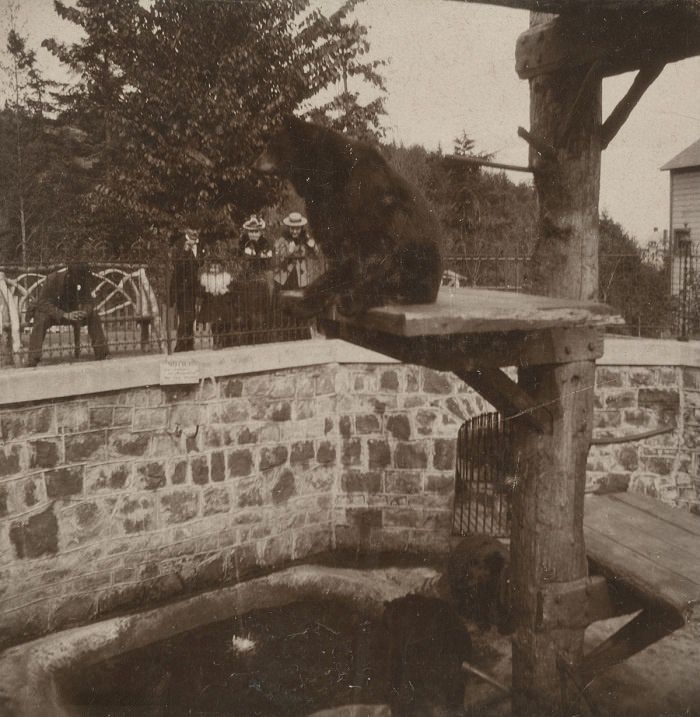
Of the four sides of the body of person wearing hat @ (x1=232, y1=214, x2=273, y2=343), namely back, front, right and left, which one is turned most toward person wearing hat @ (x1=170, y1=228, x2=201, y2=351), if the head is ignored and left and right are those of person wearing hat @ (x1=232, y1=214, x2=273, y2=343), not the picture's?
right

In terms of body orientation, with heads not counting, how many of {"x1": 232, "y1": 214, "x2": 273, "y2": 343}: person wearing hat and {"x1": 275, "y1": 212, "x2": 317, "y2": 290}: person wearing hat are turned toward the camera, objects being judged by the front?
2

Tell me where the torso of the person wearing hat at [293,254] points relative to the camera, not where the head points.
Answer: toward the camera

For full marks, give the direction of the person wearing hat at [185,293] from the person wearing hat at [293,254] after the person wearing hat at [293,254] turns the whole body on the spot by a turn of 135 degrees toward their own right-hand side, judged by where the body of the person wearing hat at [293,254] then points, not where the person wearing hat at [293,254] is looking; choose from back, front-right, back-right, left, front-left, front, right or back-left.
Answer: left

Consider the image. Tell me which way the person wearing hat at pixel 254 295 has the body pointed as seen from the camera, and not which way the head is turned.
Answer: toward the camera

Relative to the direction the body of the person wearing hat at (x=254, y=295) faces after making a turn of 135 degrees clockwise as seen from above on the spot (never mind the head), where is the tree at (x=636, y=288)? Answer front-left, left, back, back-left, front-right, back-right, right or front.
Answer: back-right

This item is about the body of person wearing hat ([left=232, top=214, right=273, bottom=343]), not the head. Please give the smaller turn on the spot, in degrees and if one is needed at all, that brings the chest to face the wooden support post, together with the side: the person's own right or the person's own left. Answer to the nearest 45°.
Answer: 0° — they already face it

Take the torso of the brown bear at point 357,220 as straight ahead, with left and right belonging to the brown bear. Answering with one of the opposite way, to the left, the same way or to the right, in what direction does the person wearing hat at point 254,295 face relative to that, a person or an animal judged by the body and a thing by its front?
to the left

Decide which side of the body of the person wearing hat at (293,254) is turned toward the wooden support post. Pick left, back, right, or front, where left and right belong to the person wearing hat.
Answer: front

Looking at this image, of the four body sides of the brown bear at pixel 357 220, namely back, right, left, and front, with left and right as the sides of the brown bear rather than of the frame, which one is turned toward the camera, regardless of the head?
left

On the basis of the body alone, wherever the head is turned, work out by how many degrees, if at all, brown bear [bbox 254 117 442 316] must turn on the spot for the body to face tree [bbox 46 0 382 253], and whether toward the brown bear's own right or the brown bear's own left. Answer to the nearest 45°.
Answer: approximately 90° to the brown bear's own right

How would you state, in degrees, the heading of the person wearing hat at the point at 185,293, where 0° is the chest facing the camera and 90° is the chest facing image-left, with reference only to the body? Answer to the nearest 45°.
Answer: approximately 315°

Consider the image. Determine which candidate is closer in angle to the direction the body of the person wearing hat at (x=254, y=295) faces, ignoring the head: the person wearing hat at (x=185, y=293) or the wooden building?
the person wearing hat
